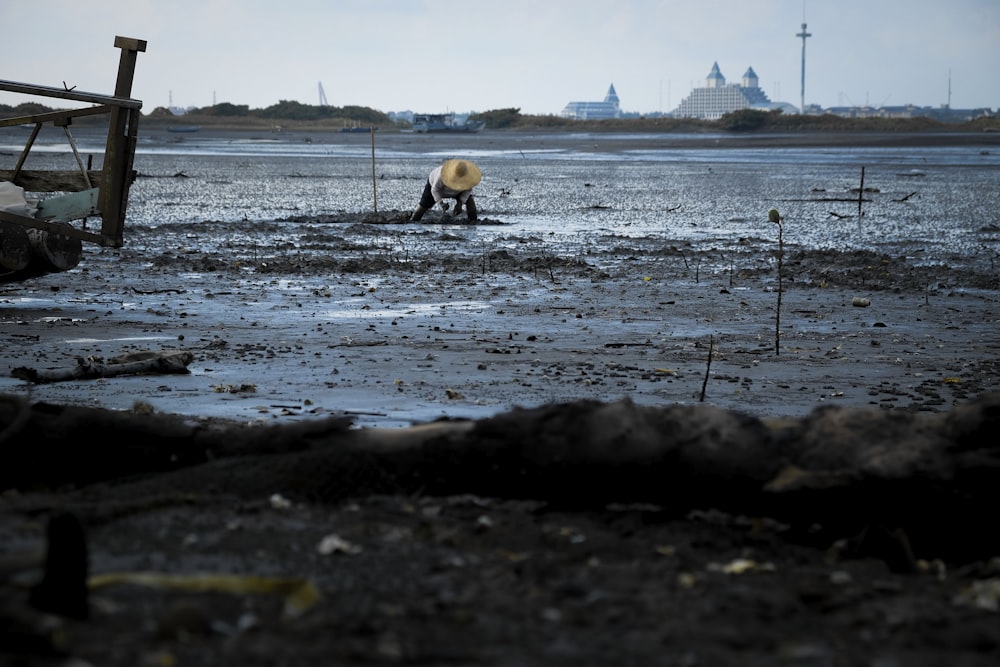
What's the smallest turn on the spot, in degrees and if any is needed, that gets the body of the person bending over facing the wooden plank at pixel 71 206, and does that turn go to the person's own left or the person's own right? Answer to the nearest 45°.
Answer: approximately 45° to the person's own right

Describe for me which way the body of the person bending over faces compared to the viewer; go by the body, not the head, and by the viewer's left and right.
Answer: facing the viewer and to the right of the viewer

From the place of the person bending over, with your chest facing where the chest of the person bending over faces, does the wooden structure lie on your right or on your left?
on your right

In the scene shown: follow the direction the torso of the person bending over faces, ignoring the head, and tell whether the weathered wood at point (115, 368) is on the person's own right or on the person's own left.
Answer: on the person's own right

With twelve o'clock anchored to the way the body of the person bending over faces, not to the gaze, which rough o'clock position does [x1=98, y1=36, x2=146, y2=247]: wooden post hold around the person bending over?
The wooden post is roughly at 2 o'clock from the person bending over.

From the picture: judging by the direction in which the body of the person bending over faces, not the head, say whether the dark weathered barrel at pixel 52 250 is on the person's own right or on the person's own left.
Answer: on the person's own right
